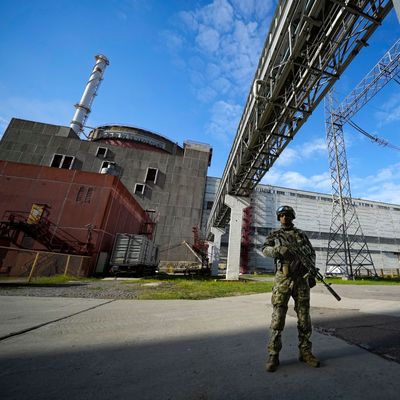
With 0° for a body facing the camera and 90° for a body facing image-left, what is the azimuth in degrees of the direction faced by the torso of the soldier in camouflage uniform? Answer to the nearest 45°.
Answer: approximately 0°

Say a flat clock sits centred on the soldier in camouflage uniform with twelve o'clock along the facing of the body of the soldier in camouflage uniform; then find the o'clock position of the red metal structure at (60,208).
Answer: The red metal structure is roughly at 4 o'clock from the soldier in camouflage uniform.

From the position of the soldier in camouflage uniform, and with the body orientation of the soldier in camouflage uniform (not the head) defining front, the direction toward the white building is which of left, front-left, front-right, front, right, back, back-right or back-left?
back

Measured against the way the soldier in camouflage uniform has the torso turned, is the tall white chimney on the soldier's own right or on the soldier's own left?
on the soldier's own right

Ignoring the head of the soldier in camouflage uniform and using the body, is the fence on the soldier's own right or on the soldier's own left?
on the soldier's own right
